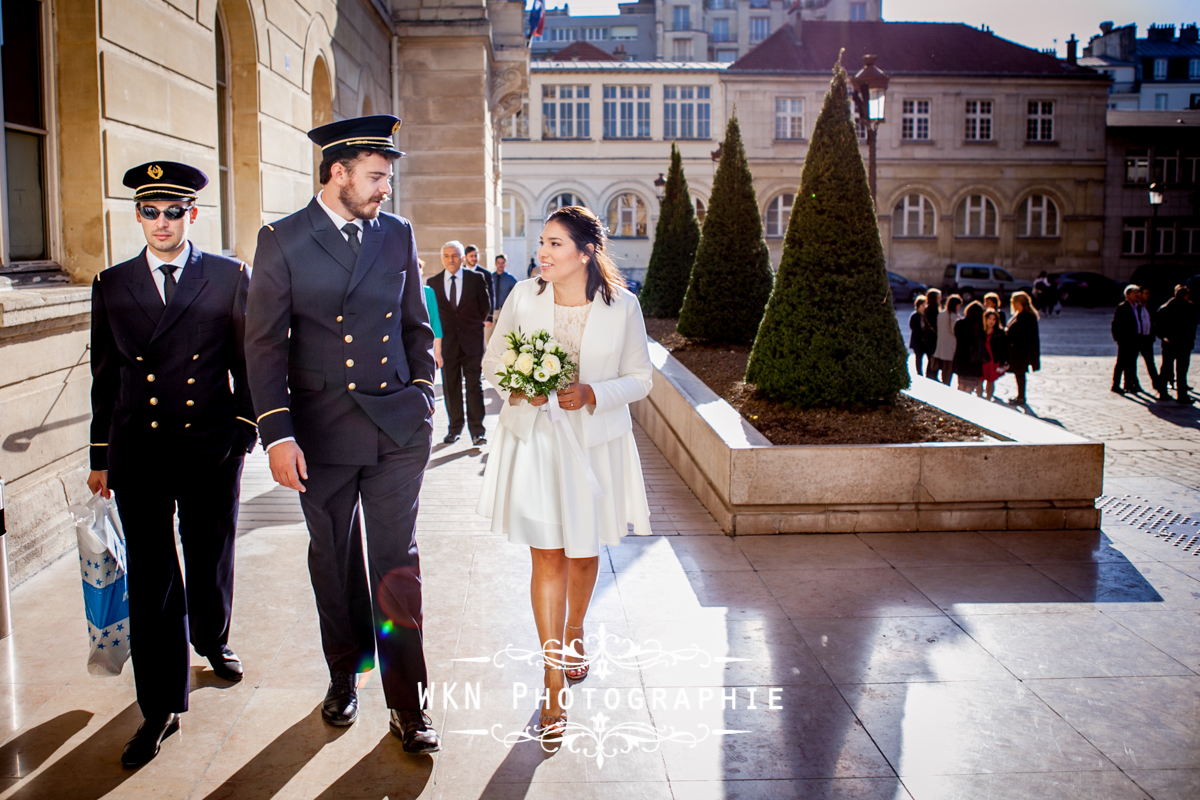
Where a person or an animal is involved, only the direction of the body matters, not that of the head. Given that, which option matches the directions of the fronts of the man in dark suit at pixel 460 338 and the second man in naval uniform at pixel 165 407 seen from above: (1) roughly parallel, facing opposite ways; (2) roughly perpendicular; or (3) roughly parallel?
roughly parallel

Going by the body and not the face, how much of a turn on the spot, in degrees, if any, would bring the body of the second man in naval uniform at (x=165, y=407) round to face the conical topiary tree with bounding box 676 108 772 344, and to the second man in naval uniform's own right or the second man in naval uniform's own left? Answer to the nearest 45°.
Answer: approximately 135° to the second man in naval uniform's own left

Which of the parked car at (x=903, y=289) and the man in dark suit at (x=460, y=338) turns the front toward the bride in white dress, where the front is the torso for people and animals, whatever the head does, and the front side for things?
the man in dark suit

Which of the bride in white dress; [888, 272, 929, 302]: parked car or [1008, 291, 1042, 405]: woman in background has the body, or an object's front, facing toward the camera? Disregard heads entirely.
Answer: the bride in white dress

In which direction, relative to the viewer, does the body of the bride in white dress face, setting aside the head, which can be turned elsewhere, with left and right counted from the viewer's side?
facing the viewer

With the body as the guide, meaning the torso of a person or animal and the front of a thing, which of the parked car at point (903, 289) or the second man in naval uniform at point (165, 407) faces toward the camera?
the second man in naval uniform

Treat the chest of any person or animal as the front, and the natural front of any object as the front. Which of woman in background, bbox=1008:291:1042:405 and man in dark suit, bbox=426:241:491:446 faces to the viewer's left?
the woman in background

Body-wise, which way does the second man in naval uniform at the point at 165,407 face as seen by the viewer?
toward the camera

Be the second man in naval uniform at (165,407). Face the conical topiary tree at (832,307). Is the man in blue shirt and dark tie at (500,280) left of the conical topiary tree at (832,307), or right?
left

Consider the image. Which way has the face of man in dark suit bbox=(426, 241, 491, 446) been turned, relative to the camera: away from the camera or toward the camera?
toward the camera
